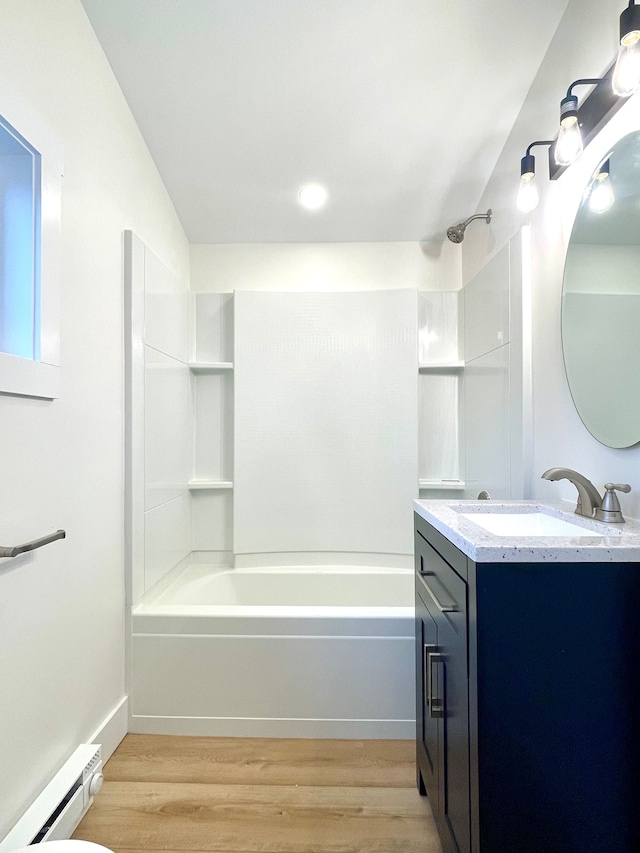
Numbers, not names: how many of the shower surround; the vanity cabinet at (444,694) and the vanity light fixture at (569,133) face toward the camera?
1

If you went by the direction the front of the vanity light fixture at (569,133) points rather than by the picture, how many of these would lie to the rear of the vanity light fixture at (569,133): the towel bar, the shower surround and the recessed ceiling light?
0

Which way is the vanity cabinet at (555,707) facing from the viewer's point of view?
to the viewer's left

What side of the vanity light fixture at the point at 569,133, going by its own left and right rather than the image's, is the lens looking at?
left

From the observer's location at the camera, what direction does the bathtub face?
facing the viewer

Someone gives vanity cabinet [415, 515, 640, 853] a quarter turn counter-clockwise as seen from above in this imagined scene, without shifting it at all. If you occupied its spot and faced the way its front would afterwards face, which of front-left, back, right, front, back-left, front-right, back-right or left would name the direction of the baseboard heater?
right

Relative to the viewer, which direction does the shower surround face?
toward the camera

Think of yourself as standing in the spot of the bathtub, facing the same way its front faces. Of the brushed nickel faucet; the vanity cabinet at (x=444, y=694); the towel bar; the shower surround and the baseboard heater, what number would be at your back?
1

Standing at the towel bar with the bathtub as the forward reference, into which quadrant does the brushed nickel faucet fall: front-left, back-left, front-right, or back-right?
front-right
